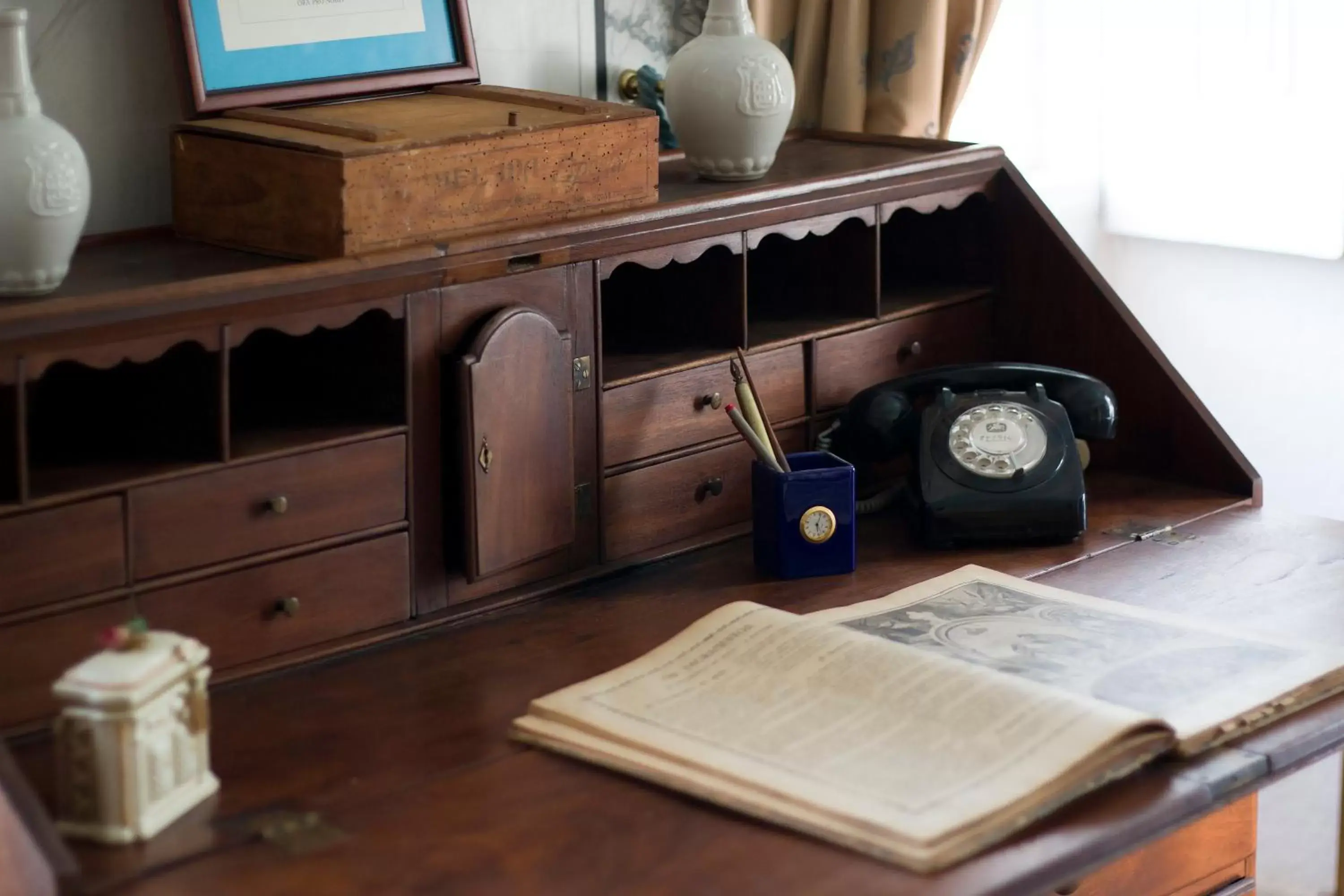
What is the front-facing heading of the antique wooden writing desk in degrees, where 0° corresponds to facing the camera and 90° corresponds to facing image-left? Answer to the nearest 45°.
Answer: approximately 315°

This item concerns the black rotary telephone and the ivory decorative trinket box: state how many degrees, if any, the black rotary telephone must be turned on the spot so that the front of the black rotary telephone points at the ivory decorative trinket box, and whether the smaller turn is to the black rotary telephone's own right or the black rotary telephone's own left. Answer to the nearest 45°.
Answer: approximately 45° to the black rotary telephone's own right

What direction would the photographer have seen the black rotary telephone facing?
facing the viewer

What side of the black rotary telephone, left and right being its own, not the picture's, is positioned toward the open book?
front

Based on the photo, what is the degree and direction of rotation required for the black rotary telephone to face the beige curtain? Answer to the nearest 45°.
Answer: approximately 180°
